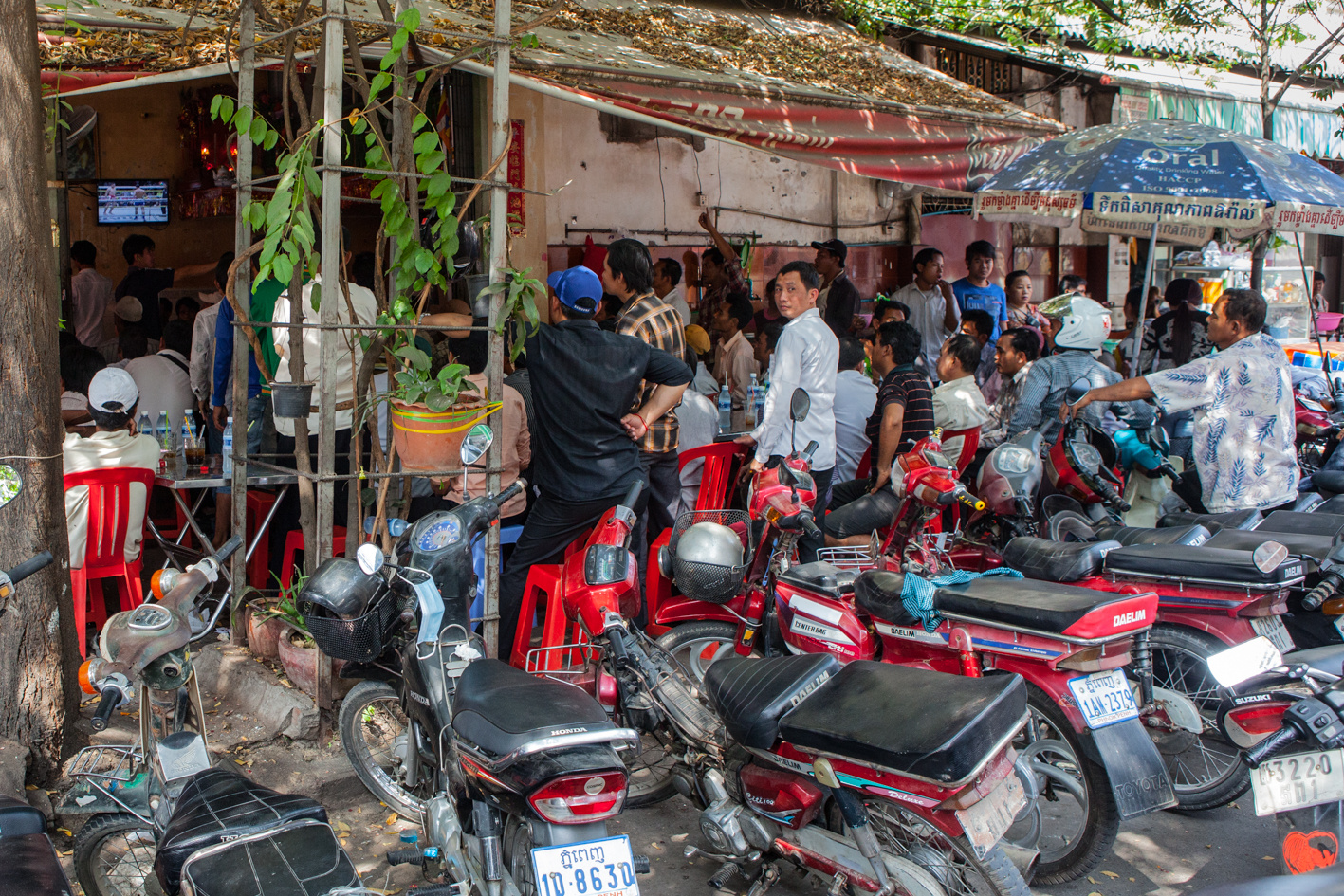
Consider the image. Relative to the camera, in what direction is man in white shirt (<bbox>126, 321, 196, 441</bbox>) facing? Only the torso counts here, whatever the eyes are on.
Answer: away from the camera

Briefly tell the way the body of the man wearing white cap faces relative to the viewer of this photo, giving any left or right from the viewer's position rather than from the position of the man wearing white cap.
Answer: facing away from the viewer

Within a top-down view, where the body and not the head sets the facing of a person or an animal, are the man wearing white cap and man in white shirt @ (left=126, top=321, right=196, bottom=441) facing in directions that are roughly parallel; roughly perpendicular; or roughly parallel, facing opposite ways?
roughly parallel

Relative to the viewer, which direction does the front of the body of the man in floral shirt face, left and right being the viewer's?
facing away from the viewer and to the left of the viewer

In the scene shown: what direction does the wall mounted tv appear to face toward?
toward the camera

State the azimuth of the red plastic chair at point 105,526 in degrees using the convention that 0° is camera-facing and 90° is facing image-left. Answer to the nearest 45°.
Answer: approximately 180°

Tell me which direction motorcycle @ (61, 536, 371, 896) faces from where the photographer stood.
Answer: facing away from the viewer and to the left of the viewer

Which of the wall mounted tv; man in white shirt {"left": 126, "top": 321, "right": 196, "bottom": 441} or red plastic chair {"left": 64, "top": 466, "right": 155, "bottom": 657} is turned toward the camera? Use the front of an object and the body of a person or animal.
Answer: the wall mounted tv

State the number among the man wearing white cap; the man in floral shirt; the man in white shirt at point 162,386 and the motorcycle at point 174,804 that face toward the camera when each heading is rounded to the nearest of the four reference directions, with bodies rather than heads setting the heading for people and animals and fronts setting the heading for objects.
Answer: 0

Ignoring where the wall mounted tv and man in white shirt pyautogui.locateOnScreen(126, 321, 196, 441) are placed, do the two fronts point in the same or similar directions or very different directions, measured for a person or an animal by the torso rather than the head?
very different directions

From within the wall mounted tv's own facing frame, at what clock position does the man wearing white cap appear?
The man wearing white cap is roughly at 12 o'clock from the wall mounted tv.

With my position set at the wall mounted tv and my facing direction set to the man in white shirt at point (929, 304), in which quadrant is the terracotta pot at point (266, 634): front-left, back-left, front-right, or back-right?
front-right

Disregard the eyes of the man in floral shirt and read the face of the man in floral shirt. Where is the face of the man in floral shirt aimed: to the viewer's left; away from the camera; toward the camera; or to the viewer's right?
to the viewer's left
